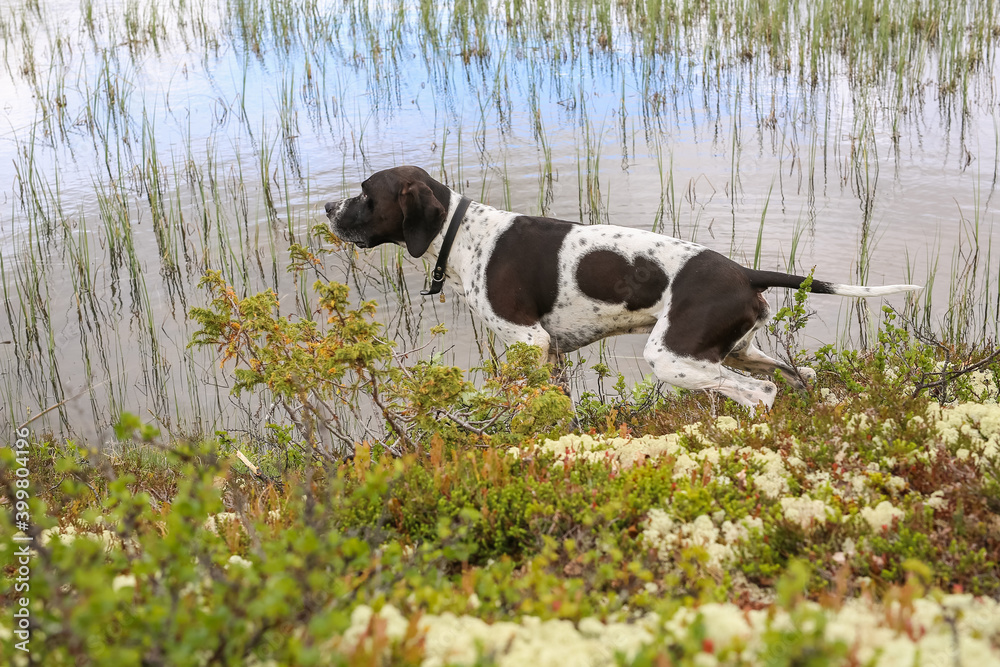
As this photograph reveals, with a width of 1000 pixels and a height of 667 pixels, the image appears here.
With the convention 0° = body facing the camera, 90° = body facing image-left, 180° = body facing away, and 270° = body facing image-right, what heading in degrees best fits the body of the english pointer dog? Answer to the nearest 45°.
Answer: approximately 90°
